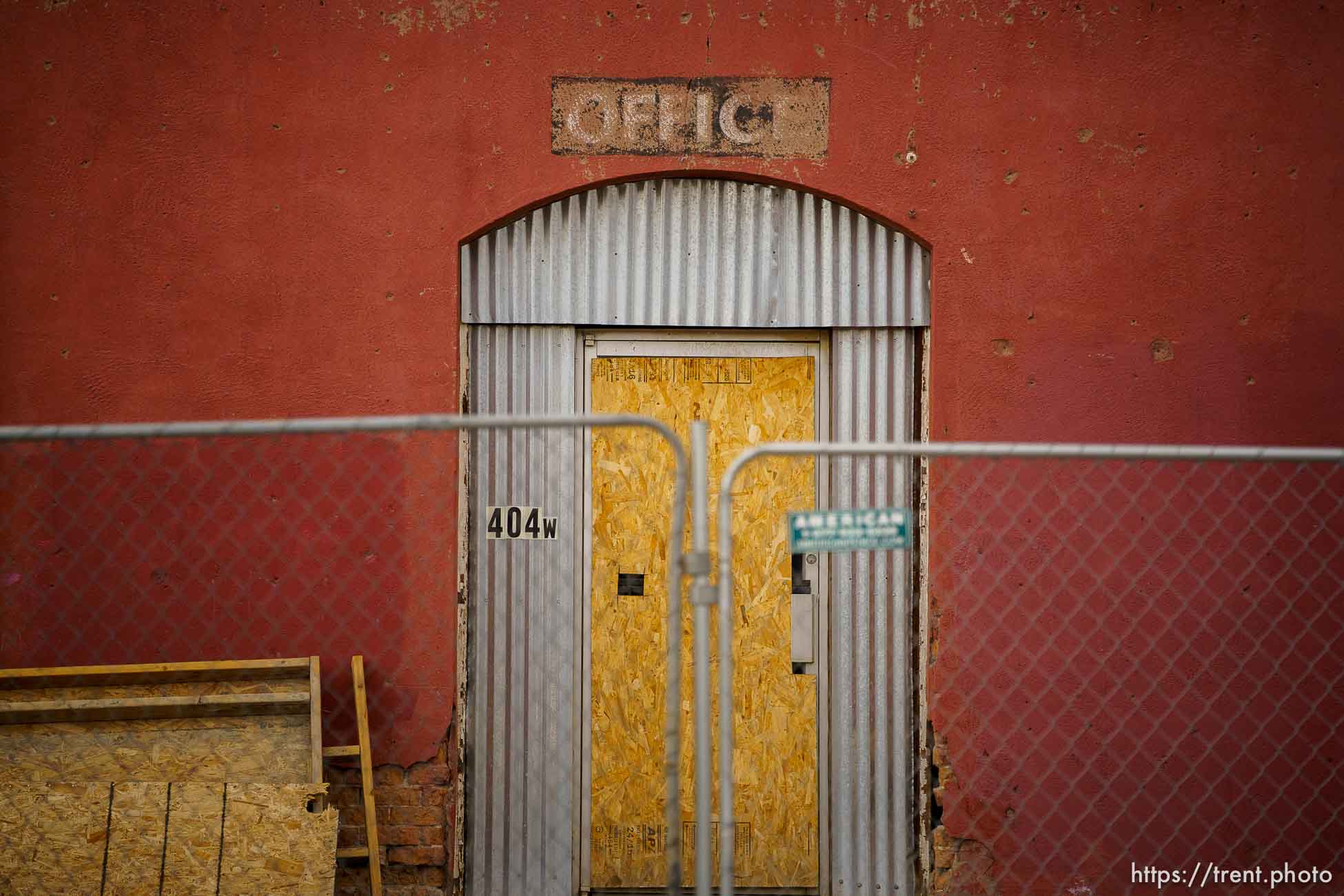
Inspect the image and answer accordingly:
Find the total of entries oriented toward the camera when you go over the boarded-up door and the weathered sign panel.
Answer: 2

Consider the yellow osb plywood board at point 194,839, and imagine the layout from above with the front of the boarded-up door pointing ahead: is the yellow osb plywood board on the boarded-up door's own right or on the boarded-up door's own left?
on the boarded-up door's own right

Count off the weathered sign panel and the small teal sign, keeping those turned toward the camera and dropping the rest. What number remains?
2

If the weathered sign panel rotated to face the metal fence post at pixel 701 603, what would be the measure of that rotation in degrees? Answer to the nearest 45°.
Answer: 0° — it already faces it

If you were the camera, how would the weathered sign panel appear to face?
facing the viewer

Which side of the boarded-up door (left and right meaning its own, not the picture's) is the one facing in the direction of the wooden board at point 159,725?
right

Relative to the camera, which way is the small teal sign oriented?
toward the camera

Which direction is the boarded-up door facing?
toward the camera

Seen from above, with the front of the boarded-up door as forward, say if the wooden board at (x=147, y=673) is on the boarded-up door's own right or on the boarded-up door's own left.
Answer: on the boarded-up door's own right
